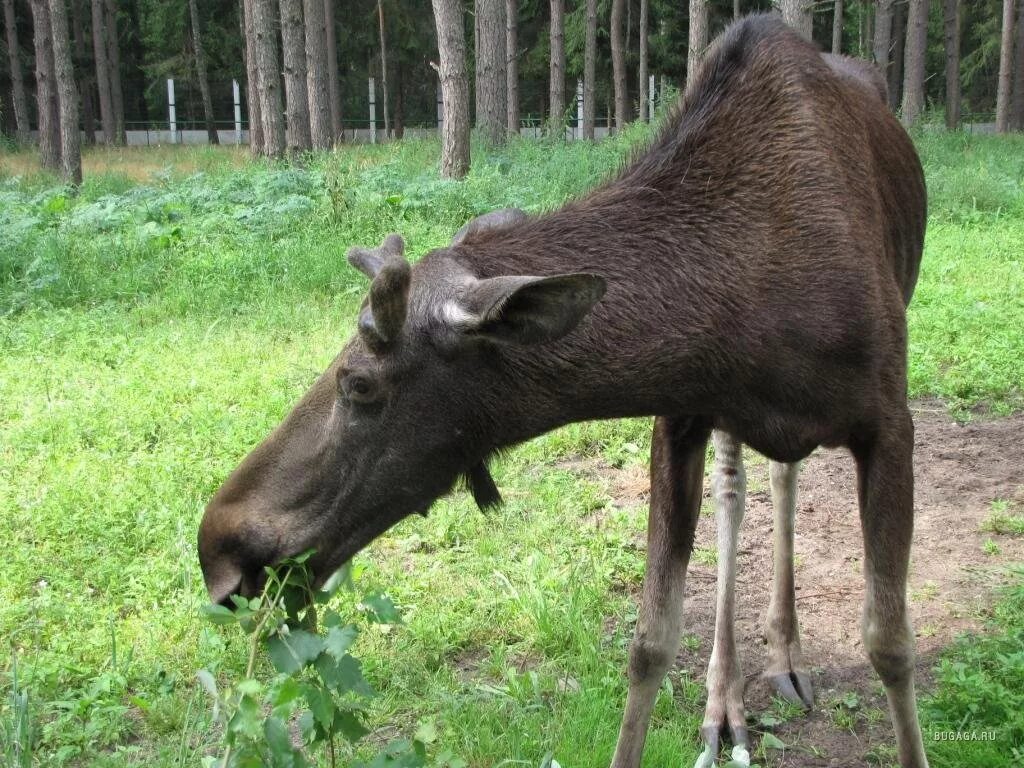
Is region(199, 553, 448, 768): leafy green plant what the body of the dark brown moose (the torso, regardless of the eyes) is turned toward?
yes

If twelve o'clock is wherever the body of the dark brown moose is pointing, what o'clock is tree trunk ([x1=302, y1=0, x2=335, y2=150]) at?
The tree trunk is roughly at 4 o'clock from the dark brown moose.

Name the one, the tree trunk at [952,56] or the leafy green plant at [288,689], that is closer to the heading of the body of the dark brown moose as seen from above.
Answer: the leafy green plant

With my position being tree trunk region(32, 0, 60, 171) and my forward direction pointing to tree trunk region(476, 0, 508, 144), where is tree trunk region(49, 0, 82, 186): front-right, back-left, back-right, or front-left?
back-right

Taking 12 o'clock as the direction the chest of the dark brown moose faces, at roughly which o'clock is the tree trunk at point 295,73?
The tree trunk is roughly at 4 o'clock from the dark brown moose.

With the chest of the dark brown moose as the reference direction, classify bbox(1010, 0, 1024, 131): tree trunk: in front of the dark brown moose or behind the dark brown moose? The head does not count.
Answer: behind

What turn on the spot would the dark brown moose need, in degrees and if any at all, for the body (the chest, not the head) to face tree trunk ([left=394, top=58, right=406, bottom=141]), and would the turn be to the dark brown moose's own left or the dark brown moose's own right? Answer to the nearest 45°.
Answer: approximately 135° to the dark brown moose's own right

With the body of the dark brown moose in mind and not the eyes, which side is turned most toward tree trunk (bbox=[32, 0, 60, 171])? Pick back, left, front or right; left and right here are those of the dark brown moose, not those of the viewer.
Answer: right

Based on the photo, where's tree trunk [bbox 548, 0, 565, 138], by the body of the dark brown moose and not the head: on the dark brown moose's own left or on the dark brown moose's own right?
on the dark brown moose's own right

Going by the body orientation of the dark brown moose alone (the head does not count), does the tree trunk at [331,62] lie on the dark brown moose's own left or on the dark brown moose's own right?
on the dark brown moose's own right

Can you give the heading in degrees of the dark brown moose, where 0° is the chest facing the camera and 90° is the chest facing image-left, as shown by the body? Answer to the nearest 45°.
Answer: approximately 45°

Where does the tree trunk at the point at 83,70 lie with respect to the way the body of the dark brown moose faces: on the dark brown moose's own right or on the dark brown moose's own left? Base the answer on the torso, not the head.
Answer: on the dark brown moose's own right
